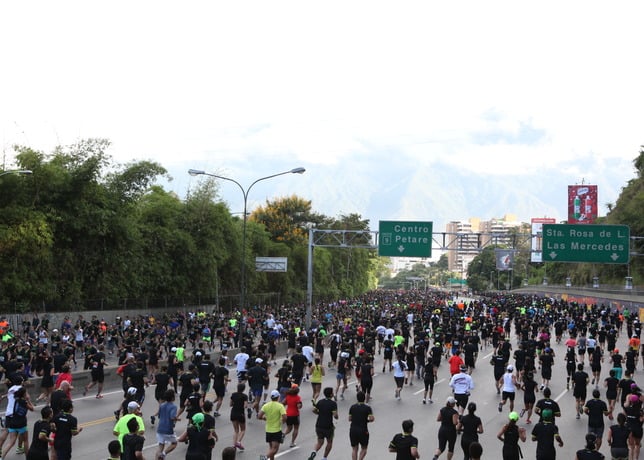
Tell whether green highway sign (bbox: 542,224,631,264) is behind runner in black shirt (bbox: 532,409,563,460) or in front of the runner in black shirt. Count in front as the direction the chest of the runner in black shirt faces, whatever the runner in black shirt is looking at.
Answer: in front

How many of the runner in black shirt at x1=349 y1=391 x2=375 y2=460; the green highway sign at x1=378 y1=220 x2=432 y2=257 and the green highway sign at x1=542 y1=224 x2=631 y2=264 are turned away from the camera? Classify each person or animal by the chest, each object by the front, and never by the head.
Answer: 1

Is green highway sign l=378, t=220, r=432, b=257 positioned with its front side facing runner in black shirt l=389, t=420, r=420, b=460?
yes

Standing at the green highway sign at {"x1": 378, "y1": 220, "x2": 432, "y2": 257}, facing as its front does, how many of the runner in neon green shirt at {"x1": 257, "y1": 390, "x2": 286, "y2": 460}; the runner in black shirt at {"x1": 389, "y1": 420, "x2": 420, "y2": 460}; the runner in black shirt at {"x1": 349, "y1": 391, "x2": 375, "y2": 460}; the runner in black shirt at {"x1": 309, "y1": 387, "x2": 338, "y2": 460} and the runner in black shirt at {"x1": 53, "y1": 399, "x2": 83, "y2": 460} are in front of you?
5

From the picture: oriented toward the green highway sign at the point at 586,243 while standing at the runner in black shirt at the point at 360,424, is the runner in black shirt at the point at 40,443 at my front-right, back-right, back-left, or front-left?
back-left

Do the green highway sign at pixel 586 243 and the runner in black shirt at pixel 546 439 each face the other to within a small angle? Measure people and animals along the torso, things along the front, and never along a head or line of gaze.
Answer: yes

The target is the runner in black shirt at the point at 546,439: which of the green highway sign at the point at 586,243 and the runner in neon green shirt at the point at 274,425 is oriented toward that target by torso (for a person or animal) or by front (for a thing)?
the green highway sign

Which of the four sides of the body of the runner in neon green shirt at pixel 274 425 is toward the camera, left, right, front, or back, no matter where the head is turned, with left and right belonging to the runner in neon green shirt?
back

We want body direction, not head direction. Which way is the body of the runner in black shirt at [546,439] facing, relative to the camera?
away from the camera

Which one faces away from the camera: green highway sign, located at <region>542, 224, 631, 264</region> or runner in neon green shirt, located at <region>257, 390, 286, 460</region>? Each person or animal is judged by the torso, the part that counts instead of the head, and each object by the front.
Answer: the runner in neon green shirt

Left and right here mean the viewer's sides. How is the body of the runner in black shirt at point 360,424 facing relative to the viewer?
facing away from the viewer

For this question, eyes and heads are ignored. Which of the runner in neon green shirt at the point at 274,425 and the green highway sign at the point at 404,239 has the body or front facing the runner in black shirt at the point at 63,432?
the green highway sign

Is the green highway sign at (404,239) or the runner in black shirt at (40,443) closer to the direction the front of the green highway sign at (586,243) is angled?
the runner in black shirt

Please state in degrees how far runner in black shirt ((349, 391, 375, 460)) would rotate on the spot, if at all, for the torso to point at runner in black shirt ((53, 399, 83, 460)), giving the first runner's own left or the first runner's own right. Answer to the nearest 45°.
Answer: approximately 90° to the first runner's own left
